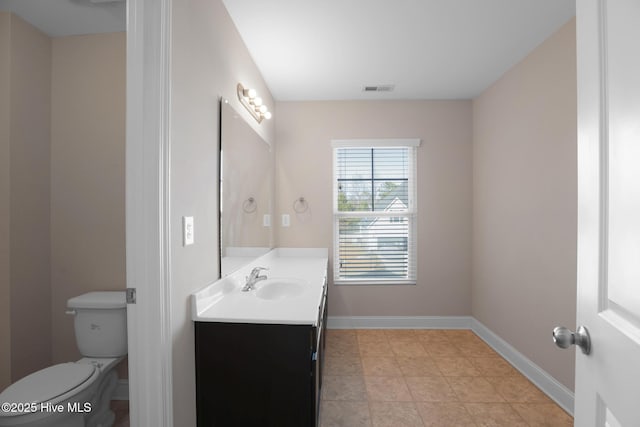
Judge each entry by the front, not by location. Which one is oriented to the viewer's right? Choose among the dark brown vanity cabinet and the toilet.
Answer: the dark brown vanity cabinet

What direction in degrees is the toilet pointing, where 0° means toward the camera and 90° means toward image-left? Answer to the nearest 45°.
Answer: approximately 45°

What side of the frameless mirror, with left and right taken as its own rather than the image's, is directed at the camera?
right

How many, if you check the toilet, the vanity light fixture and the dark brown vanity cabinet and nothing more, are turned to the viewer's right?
2

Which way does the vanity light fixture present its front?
to the viewer's right

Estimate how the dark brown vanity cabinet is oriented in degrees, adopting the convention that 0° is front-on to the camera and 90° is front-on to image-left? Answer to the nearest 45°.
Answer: approximately 270°

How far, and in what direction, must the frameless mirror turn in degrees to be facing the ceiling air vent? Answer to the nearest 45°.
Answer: approximately 45° to its left
